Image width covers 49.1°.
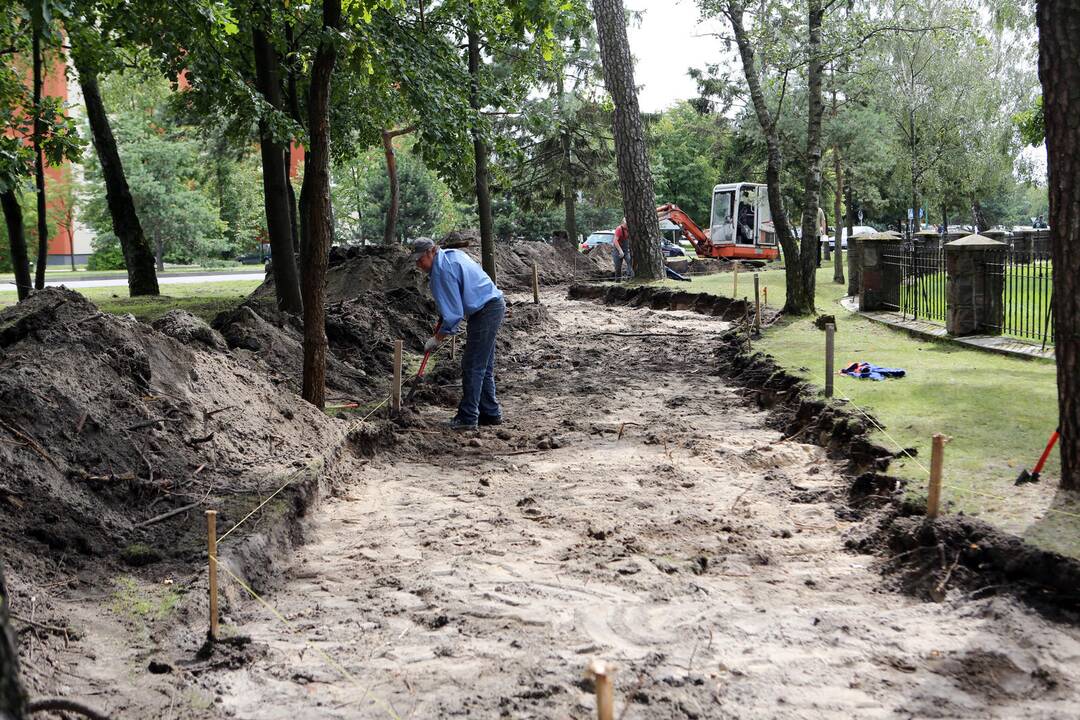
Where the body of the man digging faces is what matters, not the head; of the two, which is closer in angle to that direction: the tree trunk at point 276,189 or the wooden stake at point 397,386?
the wooden stake

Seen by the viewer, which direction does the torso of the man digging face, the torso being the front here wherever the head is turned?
to the viewer's left

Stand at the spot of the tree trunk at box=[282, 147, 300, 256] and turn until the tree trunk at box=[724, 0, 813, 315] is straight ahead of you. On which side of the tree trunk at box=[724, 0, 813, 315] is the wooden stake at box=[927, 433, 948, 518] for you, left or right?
right

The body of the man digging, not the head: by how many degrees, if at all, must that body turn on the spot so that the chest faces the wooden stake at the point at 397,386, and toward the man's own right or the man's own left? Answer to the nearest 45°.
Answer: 0° — they already face it

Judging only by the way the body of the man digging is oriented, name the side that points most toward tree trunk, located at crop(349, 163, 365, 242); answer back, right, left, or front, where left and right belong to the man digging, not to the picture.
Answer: right

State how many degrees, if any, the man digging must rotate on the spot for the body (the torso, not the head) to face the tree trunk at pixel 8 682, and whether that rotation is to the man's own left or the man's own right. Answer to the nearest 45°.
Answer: approximately 90° to the man's own left

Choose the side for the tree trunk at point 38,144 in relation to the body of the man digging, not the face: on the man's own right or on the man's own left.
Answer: on the man's own right

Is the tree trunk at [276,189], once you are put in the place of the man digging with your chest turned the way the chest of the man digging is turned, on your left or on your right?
on your right

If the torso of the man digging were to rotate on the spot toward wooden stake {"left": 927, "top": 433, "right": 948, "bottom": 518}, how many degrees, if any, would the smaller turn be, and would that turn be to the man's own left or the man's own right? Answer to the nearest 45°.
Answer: approximately 135° to the man's own left

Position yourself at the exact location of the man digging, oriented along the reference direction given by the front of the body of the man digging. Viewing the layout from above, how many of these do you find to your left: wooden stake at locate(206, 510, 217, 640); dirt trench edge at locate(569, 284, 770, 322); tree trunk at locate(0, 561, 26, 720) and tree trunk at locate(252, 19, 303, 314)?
2

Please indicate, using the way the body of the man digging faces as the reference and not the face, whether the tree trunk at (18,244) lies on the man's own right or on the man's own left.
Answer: on the man's own right

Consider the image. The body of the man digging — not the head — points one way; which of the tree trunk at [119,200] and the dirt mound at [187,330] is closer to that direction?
the dirt mound

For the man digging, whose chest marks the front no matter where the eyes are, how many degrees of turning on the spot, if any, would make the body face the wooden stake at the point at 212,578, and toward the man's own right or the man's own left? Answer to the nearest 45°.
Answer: approximately 90° to the man's own left

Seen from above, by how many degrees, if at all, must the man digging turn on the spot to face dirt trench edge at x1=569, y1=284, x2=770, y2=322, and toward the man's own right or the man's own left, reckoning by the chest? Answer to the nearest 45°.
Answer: approximately 90° to the man's own right

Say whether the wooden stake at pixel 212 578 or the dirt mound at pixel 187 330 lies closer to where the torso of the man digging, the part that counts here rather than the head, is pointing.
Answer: the dirt mound

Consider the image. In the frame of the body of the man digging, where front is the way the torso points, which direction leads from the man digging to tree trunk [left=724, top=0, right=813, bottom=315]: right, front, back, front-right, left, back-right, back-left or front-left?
back-right
